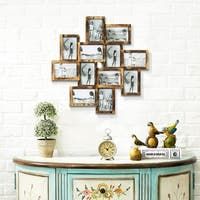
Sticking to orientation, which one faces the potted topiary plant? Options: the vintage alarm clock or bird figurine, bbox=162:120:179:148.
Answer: the bird figurine

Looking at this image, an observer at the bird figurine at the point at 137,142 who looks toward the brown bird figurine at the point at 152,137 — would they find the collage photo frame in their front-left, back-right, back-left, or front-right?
back-left

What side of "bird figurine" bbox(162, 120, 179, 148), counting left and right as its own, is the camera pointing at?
left

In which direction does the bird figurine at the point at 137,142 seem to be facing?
to the viewer's left

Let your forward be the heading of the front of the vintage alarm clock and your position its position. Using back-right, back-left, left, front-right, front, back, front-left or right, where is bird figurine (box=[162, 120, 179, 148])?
left

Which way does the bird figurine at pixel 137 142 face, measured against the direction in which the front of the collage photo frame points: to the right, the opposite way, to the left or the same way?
to the right
